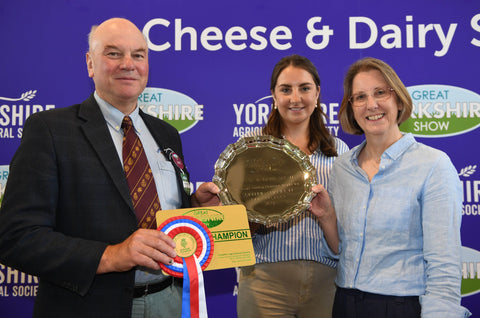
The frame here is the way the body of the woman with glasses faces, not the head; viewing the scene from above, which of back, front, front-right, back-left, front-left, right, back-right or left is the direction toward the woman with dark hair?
right

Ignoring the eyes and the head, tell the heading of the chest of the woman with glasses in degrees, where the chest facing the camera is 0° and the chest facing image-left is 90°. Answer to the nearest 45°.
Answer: approximately 45°
